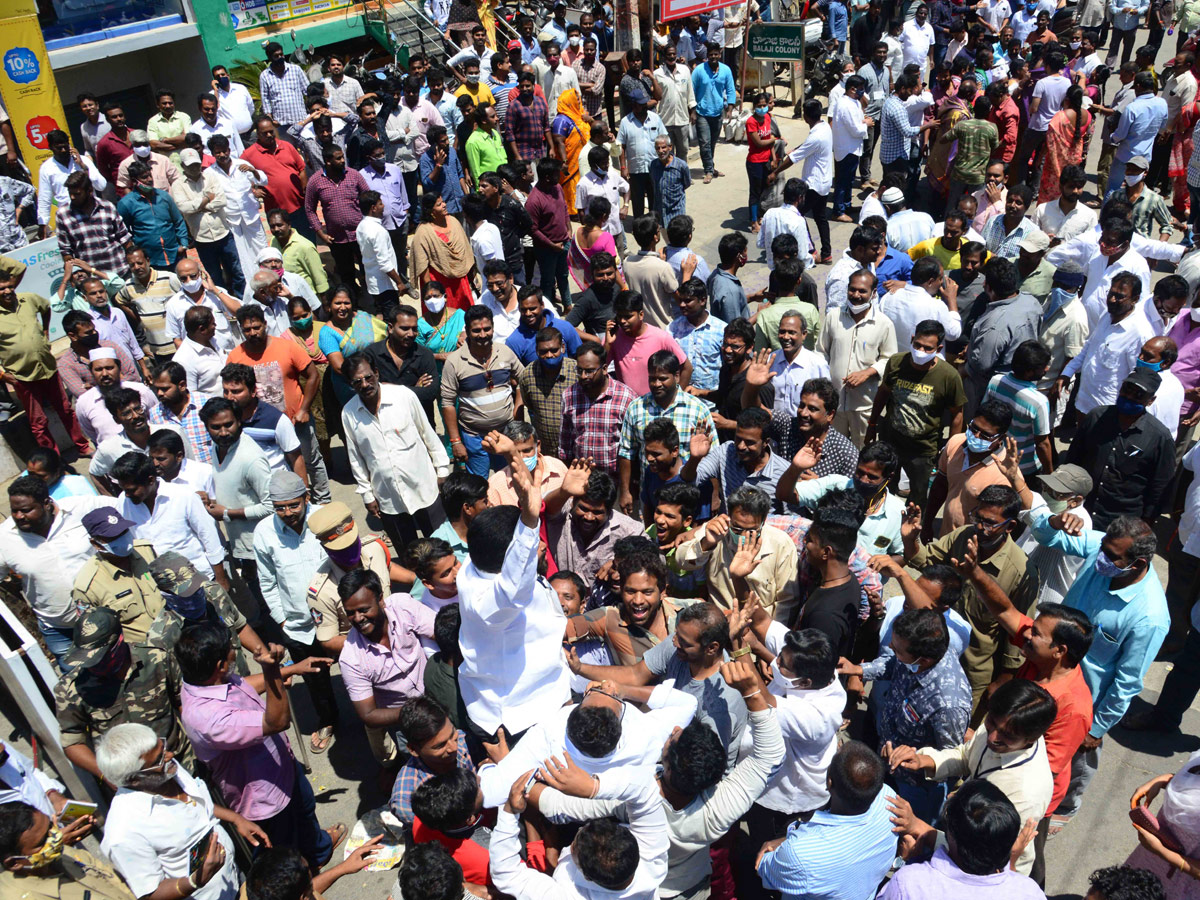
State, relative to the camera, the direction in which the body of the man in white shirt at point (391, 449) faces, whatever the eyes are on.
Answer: toward the camera

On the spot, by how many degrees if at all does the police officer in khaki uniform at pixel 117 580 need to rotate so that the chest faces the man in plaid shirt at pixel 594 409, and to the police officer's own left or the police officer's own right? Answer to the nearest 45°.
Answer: approximately 45° to the police officer's own left

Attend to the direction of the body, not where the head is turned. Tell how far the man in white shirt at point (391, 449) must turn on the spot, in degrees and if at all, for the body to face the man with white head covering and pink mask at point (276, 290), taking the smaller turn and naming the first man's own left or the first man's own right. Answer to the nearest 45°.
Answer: approximately 180°

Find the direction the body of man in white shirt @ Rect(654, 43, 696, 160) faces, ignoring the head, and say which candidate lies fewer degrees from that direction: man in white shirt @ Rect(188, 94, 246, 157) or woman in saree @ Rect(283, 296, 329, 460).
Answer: the woman in saree

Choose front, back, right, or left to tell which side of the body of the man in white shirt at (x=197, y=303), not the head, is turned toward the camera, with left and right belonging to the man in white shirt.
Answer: front

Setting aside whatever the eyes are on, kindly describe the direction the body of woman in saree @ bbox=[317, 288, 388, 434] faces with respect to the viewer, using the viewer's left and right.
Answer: facing the viewer

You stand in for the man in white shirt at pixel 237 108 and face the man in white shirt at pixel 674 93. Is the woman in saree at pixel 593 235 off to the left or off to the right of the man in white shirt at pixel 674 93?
right

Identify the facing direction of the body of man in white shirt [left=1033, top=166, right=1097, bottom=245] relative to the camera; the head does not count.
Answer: toward the camera

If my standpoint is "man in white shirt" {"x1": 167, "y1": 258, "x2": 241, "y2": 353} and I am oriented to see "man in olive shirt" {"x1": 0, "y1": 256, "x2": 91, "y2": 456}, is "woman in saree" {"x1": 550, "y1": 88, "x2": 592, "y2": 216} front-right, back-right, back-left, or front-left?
back-right
